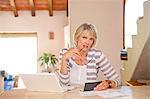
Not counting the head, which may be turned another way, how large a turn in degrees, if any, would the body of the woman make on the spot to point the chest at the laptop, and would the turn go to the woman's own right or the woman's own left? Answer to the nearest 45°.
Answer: approximately 45° to the woman's own right

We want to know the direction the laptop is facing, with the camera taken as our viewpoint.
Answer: facing away from the viewer and to the right of the viewer

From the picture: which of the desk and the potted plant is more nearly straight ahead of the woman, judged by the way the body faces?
the desk

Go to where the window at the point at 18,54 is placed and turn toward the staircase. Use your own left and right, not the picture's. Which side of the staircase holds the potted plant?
left

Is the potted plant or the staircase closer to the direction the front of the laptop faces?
the staircase

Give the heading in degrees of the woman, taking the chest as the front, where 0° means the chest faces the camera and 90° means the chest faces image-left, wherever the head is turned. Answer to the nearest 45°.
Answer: approximately 0°

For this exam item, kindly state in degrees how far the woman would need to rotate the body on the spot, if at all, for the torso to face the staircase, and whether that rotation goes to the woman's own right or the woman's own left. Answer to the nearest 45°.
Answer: approximately 135° to the woman's own left

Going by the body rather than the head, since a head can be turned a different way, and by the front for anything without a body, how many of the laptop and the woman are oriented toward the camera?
1
